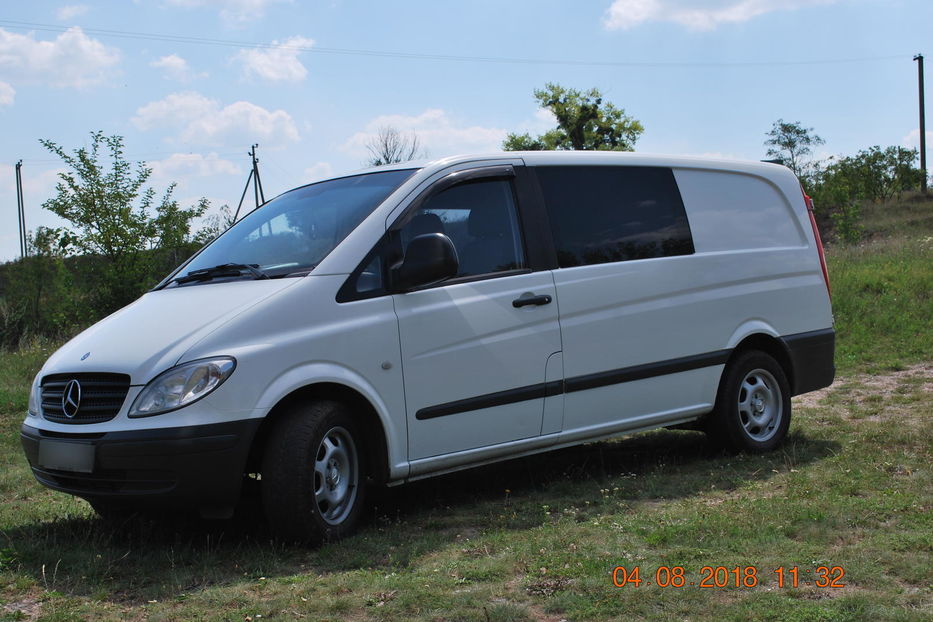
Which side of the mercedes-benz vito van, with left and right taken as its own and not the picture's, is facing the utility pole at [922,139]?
back

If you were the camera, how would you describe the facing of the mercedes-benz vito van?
facing the viewer and to the left of the viewer
